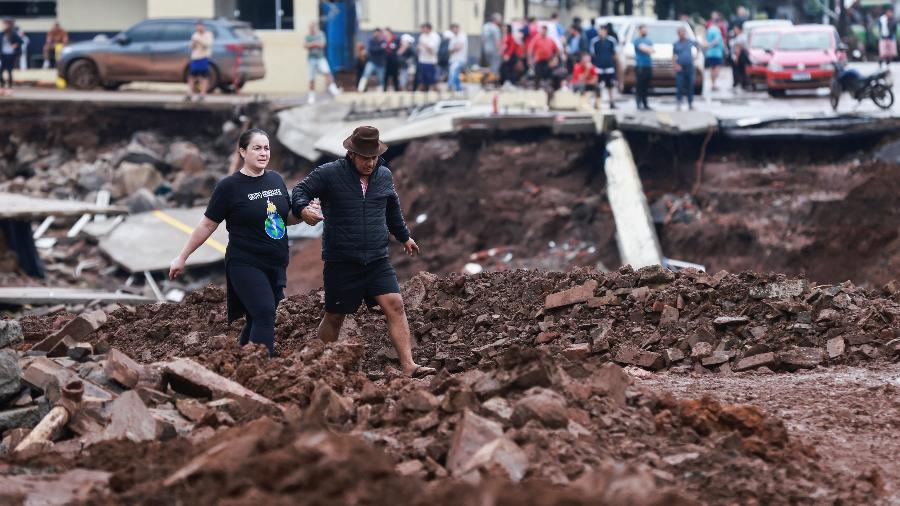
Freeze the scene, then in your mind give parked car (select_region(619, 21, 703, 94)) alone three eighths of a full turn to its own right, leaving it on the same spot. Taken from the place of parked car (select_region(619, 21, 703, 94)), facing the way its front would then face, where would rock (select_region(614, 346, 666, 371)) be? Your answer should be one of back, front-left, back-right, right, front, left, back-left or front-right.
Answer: back-left

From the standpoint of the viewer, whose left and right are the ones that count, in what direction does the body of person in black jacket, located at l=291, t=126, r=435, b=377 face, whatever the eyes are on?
facing the viewer and to the right of the viewer

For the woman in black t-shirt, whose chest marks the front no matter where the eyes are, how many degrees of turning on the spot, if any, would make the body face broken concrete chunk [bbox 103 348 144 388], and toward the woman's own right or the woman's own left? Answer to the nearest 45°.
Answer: approximately 90° to the woman's own right

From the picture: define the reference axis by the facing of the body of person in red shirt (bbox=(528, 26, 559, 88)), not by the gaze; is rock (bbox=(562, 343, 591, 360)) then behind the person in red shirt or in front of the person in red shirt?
in front

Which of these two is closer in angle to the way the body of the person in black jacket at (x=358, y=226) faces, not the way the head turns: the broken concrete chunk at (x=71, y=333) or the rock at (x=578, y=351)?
the rock

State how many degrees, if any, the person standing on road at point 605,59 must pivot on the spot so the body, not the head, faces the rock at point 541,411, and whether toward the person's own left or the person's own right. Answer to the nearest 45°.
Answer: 0° — they already face it

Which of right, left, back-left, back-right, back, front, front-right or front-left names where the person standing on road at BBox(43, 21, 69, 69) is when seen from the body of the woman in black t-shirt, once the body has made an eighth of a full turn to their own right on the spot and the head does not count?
back

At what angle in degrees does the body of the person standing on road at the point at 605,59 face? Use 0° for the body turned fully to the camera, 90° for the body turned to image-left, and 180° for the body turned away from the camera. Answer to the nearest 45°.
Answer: approximately 0°

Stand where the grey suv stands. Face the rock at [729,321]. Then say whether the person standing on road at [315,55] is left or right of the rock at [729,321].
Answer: left

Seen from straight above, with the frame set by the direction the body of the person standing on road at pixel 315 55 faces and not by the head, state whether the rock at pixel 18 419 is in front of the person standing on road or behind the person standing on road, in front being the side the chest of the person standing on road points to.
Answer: in front

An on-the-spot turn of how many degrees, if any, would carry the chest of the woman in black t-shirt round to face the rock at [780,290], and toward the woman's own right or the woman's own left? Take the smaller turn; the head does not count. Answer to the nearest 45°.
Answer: approximately 45° to the woman's own left

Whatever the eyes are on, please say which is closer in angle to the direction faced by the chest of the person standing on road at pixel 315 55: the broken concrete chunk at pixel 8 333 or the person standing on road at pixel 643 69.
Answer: the broken concrete chunk

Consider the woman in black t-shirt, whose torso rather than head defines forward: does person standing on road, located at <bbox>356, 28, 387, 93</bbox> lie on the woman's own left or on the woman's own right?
on the woman's own left

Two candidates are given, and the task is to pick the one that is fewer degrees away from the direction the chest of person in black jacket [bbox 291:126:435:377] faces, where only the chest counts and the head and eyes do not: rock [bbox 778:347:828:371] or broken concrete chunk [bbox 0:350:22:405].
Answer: the rock
